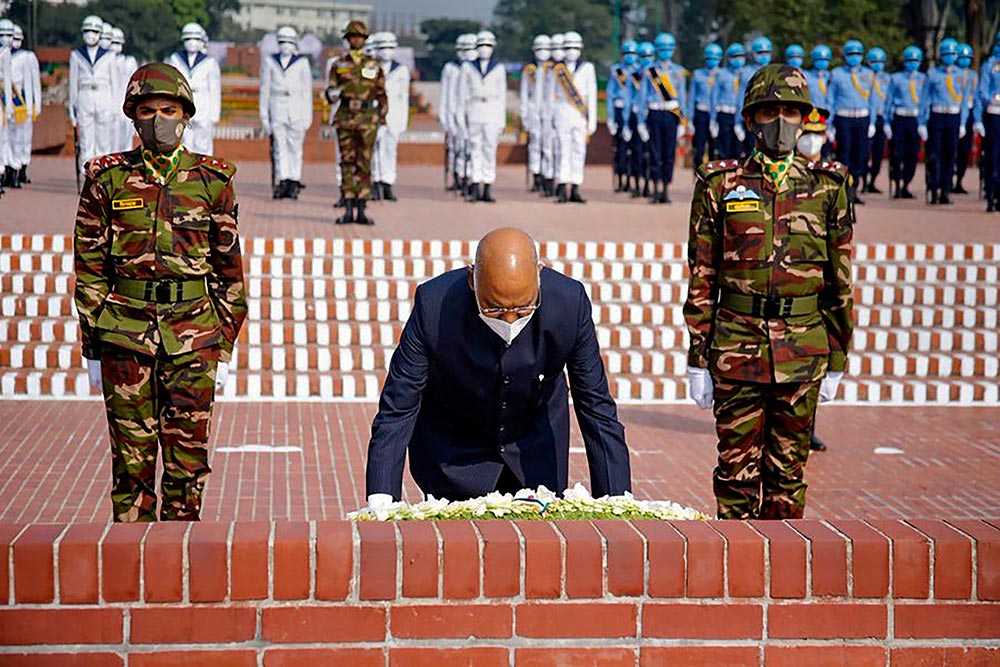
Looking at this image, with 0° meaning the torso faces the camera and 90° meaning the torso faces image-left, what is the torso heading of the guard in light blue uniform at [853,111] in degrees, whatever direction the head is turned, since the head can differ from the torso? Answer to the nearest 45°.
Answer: approximately 0°

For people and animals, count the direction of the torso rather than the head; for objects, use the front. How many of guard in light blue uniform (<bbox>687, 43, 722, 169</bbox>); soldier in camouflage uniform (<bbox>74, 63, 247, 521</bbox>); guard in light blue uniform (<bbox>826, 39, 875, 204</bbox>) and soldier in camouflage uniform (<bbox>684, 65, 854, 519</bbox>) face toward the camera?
4

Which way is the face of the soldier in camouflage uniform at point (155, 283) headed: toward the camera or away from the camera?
toward the camera

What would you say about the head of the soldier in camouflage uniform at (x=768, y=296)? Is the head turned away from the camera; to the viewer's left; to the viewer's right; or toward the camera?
toward the camera

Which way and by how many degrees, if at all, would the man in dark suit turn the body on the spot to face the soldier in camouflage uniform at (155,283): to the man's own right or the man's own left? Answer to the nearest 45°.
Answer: approximately 135° to the man's own right

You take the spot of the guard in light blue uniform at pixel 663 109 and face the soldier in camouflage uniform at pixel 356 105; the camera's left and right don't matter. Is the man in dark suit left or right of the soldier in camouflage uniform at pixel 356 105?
left

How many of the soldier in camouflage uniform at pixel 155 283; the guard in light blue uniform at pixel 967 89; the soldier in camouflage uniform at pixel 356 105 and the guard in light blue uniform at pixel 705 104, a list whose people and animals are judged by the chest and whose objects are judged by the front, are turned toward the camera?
4

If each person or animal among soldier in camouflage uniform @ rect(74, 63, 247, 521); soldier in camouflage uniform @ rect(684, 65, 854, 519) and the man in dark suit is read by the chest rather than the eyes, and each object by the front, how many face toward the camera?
3

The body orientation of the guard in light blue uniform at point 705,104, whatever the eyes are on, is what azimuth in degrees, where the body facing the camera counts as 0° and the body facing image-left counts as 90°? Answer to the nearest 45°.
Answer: approximately 0°

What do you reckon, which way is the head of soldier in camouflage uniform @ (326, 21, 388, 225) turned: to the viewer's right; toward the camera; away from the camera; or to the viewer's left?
toward the camera

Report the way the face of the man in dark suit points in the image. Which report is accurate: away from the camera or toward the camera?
toward the camera

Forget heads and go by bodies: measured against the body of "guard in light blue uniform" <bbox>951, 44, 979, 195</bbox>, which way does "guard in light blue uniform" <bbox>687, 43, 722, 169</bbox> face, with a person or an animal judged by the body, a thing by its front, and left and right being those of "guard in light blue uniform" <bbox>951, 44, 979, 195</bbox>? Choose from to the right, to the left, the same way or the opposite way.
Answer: the same way

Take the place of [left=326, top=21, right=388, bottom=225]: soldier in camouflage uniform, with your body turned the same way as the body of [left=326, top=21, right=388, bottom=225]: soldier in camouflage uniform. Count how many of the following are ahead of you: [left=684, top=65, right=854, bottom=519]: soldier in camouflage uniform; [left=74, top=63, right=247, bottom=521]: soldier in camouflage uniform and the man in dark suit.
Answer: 3

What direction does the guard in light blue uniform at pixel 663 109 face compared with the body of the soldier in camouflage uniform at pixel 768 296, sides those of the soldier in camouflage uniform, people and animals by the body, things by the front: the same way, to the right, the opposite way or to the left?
the same way

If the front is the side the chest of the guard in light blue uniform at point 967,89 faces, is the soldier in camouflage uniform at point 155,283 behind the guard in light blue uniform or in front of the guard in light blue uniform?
in front

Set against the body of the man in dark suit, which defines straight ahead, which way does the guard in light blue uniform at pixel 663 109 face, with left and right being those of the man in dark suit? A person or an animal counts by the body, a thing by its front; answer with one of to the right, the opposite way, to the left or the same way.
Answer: the same way

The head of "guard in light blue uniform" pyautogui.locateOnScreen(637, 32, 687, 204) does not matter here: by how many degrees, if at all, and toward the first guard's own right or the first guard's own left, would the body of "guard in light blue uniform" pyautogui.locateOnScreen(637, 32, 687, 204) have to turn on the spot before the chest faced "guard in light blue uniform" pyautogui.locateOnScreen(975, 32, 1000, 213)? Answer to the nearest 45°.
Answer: approximately 90° to the first guard's own left

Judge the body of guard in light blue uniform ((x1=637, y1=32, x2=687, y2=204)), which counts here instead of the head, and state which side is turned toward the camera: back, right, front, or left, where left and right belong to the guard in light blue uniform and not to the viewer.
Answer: front

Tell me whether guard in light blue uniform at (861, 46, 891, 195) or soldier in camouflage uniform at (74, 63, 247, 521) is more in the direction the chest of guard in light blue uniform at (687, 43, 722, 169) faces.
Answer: the soldier in camouflage uniform

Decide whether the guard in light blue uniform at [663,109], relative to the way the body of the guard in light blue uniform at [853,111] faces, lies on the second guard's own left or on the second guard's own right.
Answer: on the second guard's own right

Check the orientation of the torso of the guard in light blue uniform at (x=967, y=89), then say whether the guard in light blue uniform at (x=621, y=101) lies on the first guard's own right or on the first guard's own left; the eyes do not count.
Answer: on the first guard's own right

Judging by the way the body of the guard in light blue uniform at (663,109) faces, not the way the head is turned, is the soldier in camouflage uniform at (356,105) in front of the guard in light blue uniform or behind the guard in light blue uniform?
in front

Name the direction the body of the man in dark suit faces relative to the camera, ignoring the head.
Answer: toward the camera
